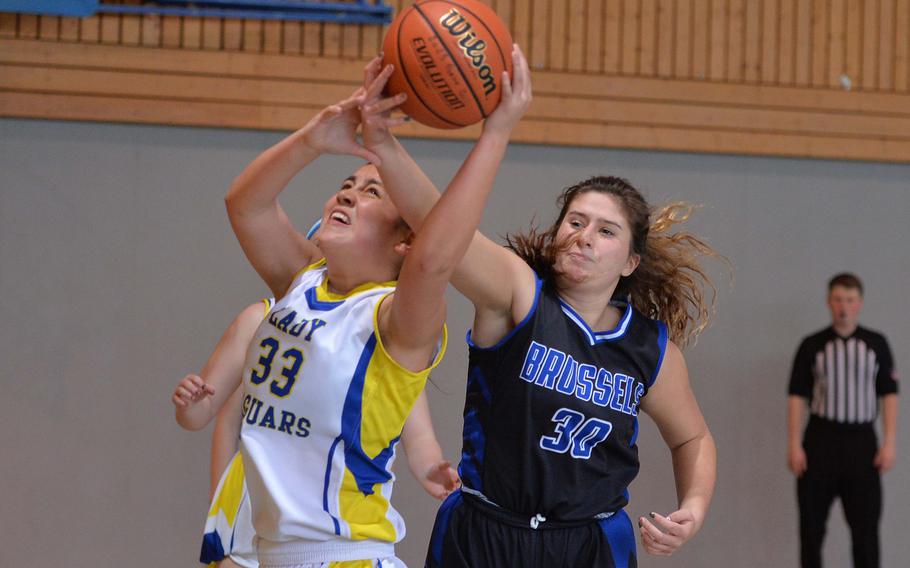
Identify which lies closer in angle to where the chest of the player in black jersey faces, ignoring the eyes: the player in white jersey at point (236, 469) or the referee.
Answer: the player in white jersey

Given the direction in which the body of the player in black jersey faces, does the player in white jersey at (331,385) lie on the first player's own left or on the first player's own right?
on the first player's own right

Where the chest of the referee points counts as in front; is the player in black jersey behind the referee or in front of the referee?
in front

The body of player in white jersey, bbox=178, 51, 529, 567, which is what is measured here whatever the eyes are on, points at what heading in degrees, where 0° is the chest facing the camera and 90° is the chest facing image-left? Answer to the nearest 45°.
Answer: approximately 45°

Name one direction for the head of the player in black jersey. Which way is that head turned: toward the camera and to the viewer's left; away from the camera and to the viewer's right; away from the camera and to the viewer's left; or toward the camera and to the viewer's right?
toward the camera and to the viewer's left

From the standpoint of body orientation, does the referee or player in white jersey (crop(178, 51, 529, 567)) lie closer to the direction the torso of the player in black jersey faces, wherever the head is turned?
the player in white jersey

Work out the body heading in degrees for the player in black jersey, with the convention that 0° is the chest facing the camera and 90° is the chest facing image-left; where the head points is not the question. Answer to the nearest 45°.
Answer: approximately 0°

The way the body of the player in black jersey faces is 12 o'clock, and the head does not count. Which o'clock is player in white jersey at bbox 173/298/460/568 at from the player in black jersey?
The player in white jersey is roughly at 3 o'clock from the player in black jersey.

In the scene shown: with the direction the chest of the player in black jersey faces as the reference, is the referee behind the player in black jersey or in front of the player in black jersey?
behind
